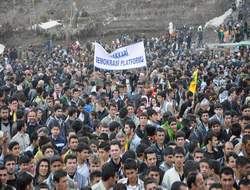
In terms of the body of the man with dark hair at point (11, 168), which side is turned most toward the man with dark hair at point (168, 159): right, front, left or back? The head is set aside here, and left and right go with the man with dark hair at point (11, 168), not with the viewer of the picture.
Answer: left

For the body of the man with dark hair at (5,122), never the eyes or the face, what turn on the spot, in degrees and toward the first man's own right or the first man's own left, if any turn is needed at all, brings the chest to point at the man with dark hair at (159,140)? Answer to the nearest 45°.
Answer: approximately 45° to the first man's own left

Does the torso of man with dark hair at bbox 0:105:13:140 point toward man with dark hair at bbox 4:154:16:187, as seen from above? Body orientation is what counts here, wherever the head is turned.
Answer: yes

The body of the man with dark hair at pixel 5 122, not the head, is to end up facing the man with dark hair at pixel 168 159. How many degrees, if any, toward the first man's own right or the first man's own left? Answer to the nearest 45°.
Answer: approximately 45° to the first man's own left

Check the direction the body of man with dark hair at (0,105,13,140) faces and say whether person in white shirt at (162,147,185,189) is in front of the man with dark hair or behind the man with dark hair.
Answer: in front

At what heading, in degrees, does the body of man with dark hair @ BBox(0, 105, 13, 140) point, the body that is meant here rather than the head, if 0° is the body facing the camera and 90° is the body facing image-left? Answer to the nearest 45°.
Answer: approximately 0°

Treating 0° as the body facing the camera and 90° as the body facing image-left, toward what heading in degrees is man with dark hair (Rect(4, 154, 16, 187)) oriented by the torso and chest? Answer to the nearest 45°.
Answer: approximately 0°

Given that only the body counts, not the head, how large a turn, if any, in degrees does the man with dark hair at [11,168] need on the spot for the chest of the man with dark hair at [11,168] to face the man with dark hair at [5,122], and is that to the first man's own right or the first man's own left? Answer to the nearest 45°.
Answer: approximately 180°
